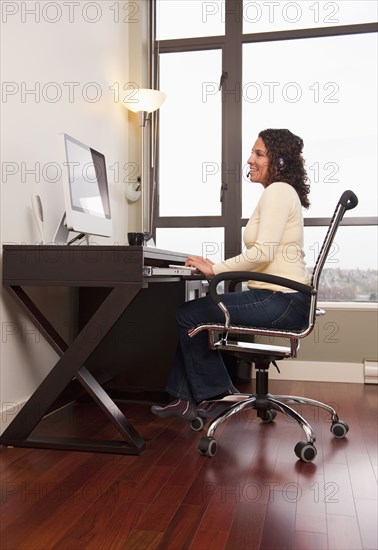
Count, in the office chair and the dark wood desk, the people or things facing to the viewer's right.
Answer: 1

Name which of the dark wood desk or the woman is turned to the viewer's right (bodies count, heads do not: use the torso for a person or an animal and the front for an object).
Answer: the dark wood desk

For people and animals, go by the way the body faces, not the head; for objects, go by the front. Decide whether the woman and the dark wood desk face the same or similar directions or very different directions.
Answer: very different directions

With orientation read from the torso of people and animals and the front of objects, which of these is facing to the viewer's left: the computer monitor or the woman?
the woman

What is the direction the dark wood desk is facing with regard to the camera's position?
facing to the right of the viewer

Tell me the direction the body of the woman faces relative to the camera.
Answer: to the viewer's left

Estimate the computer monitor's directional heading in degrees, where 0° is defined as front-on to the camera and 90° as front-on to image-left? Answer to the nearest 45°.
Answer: approximately 315°

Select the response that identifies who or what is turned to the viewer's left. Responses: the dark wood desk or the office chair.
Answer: the office chair

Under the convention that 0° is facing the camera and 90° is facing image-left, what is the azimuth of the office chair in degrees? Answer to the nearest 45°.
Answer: approximately 90°
